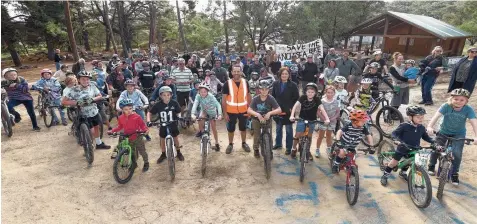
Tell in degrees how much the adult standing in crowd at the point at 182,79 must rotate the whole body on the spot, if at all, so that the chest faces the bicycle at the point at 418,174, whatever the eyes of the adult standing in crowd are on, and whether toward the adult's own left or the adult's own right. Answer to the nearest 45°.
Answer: approximately 45° to the adult's own left

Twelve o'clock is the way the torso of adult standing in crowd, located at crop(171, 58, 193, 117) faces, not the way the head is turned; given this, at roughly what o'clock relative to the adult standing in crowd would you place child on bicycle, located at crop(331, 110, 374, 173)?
The child on bicycle is roughly at 11 o'clock from the adult standing in crowd.

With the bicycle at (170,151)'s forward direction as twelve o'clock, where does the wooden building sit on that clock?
The wooden building is roughly at 8 o'clock from the bicycle.

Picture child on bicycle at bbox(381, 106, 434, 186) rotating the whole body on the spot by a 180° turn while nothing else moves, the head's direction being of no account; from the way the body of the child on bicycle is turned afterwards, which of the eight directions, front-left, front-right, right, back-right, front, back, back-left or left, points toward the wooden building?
front-right

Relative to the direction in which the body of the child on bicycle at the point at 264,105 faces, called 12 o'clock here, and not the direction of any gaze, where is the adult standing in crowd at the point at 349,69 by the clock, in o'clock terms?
The adult standing in crowd is roughly at 7 o'clock from the child on bicycle.

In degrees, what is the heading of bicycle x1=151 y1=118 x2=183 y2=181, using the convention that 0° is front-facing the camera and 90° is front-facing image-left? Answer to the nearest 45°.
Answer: approximately 0°

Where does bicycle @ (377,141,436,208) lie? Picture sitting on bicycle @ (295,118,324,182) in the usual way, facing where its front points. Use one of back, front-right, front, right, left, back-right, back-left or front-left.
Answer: left

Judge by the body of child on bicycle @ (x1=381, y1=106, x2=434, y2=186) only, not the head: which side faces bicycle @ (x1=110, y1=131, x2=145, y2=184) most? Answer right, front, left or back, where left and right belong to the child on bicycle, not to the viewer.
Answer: right

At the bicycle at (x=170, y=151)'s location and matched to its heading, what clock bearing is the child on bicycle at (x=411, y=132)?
The child on bicycle is roughly at 10 o'clock from the bicycle.

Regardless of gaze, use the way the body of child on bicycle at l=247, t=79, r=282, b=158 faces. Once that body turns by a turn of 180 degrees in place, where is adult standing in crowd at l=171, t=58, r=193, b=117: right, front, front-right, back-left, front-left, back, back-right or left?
front-left
